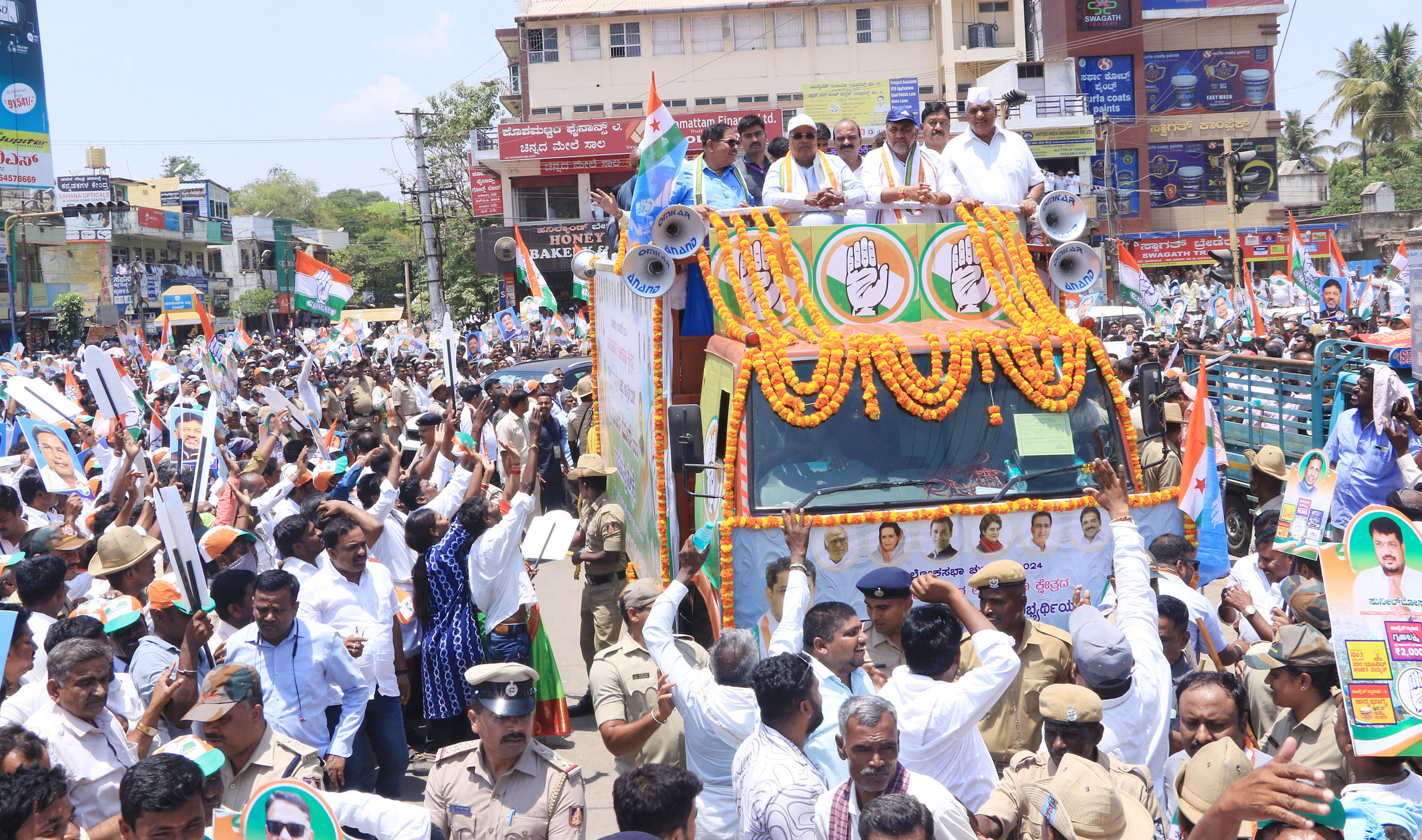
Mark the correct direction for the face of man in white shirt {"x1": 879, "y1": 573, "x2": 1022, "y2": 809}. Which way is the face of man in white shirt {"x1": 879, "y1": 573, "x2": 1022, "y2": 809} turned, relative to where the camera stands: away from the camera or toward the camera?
away from the camera

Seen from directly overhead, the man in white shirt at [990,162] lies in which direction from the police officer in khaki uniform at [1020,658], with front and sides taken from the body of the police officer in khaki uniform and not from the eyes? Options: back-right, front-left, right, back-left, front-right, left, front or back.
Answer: back-right

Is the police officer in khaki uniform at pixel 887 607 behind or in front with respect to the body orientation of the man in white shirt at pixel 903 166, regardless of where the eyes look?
in front

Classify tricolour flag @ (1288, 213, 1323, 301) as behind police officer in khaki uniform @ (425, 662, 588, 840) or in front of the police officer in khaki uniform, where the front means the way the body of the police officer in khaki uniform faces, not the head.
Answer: behind

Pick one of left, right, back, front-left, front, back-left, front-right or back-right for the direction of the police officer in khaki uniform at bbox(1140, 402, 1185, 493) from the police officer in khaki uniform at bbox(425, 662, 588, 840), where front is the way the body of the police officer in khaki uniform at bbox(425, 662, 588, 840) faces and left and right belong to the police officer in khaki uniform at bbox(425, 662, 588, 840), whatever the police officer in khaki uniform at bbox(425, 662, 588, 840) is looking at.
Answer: back-left

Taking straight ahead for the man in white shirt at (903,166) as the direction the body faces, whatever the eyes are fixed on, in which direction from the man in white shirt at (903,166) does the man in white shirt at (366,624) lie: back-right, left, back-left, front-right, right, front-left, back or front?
front-right

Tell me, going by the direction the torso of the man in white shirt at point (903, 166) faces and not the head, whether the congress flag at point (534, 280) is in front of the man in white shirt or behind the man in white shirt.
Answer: behind
